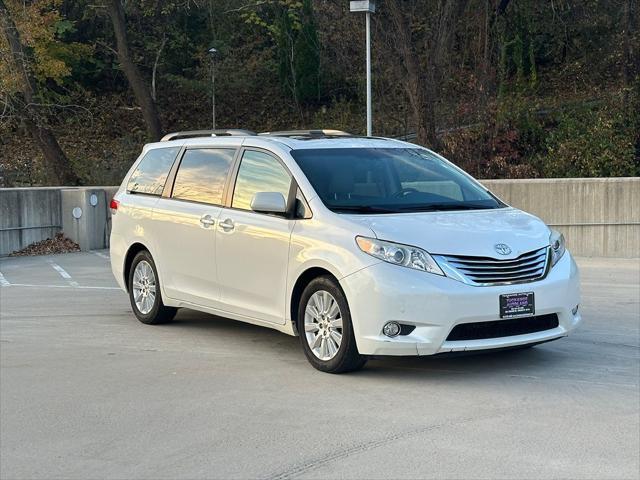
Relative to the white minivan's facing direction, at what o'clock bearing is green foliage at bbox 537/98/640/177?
The green foliage is roughly at 8 o'clock from the white minivan.

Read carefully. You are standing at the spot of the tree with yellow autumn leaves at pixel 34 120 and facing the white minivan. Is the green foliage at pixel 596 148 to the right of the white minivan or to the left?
left

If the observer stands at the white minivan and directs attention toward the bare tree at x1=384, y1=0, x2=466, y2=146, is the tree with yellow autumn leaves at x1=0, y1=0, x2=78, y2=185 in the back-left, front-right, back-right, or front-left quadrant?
front-left

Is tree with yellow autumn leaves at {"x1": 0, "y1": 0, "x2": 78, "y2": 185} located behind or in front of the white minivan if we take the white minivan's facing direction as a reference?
behind

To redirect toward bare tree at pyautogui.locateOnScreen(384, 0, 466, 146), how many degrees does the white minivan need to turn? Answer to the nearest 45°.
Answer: approximately 135° to its left

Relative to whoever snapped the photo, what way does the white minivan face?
facing the viewer and to the right of the viewer

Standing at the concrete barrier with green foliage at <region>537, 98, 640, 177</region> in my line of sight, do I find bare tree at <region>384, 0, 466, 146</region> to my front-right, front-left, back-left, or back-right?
front-left
